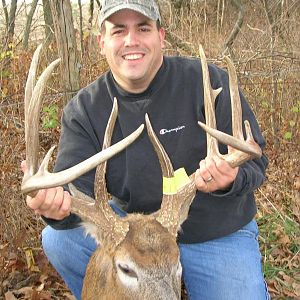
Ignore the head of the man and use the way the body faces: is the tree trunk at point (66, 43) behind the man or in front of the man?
behind

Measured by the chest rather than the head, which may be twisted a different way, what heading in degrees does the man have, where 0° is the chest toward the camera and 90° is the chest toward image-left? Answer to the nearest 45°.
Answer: approximately 0°

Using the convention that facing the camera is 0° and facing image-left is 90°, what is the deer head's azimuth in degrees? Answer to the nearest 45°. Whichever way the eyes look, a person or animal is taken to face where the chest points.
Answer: approximately 315°
